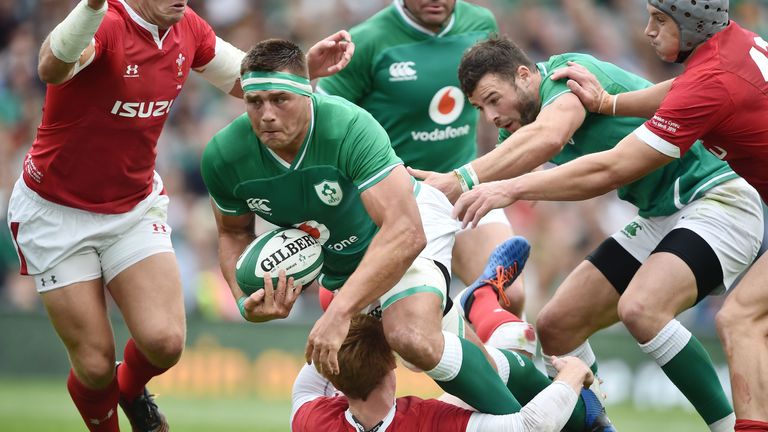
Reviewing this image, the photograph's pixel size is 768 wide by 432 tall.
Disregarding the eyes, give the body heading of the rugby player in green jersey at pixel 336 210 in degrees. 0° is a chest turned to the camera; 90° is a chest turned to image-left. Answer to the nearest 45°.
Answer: approximately 45°

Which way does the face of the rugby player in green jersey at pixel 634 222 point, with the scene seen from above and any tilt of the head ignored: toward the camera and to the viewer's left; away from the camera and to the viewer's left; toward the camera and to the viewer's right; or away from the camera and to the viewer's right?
toward the camera and to the viewer's left

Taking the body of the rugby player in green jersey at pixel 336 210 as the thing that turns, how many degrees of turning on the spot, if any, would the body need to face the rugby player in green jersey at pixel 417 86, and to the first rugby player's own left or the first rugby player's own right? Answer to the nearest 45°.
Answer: approximately 135° to the first rugby player's own right
